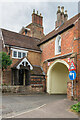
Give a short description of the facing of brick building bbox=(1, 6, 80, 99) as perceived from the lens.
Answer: facing the viewer and to the left of the viewer
